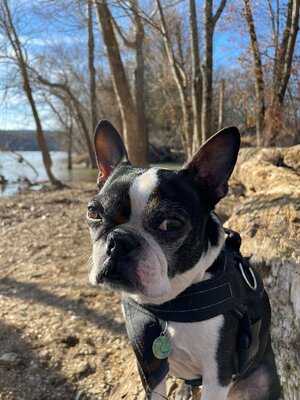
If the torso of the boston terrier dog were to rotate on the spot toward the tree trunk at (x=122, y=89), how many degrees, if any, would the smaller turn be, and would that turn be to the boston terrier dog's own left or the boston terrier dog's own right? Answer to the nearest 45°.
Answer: approximately 135° to the boston terrier dog's own right

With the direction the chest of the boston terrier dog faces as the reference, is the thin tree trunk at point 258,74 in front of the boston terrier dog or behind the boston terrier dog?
behind

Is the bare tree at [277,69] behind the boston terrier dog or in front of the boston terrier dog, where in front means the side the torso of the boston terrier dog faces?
behind

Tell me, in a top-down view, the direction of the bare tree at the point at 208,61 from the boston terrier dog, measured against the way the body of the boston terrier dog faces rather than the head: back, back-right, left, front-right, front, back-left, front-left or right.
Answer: back-right

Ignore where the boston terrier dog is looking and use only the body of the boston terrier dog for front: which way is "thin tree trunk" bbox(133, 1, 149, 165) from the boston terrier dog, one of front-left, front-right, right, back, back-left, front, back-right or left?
back-right

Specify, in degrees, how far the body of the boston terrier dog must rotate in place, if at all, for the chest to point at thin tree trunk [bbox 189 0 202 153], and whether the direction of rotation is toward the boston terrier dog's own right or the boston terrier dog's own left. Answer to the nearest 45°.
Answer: approximately 135° to the boston terrier dog's own right

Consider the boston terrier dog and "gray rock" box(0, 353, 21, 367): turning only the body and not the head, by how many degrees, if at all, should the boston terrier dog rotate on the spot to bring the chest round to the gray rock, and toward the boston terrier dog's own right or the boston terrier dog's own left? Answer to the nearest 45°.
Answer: approximately 90° to the boston terrier dog's own right

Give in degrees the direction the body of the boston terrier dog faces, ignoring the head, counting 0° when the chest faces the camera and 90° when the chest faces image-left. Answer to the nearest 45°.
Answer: approximately 45°
